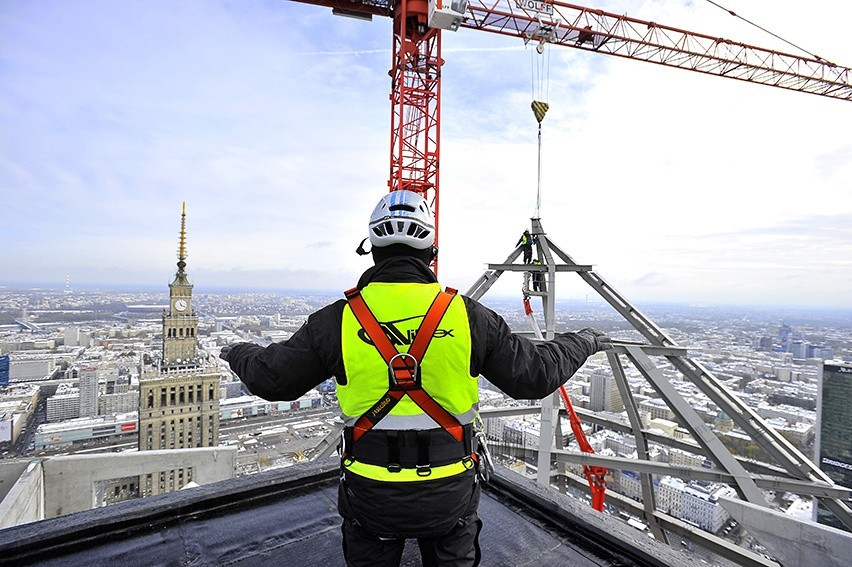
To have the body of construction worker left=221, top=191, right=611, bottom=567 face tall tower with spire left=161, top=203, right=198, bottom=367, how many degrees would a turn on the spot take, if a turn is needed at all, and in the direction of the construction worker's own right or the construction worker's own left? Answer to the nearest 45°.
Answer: approximately 45° to the construction worker's own left

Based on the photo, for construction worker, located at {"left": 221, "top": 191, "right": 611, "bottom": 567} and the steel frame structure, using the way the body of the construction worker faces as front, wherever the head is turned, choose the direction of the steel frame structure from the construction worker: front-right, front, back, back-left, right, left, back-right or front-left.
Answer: front-right

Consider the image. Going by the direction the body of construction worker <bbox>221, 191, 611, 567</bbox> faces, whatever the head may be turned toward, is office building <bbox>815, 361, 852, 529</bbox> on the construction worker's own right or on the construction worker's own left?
on the construction worker's own right

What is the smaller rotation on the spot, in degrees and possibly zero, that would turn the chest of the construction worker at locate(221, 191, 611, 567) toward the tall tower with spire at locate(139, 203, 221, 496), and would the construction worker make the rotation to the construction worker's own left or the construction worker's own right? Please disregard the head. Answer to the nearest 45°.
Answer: approximately 45° to the construction worker's own left

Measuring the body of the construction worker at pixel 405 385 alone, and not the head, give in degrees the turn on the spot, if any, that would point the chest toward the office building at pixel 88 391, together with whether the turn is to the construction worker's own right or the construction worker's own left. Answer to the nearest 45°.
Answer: approximately 45° to the construction worker's own left

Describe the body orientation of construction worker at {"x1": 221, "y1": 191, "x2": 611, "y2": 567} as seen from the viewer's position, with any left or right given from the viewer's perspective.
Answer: facing away from the viewer

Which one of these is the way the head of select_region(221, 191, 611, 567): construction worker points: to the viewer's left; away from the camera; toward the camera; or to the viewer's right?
away from the camera
